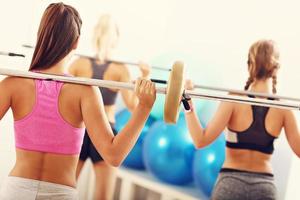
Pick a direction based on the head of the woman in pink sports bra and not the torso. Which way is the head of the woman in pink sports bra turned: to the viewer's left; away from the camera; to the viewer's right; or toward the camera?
away from the camera

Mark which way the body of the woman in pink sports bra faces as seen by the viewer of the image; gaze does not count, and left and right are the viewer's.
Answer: facing away from the viewer

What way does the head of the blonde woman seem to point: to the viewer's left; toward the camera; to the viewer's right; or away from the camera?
away from the camera

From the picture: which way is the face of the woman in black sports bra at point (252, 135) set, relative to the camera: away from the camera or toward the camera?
away from the camera

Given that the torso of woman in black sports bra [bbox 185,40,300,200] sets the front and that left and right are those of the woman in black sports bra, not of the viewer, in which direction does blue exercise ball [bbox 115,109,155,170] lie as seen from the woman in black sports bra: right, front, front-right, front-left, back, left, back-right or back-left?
front-left

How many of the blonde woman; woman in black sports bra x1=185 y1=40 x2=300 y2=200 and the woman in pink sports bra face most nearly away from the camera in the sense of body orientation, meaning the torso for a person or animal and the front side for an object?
3

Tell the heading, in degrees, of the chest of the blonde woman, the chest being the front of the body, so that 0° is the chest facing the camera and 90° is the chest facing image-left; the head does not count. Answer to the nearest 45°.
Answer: approximately 180°

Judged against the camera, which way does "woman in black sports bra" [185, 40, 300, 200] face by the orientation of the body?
away from the camera

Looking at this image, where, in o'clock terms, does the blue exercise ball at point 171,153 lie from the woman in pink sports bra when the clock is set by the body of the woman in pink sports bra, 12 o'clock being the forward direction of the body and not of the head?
The blue exercise ball is roughly at 1 o'clock from the woman in pink sports bra.
